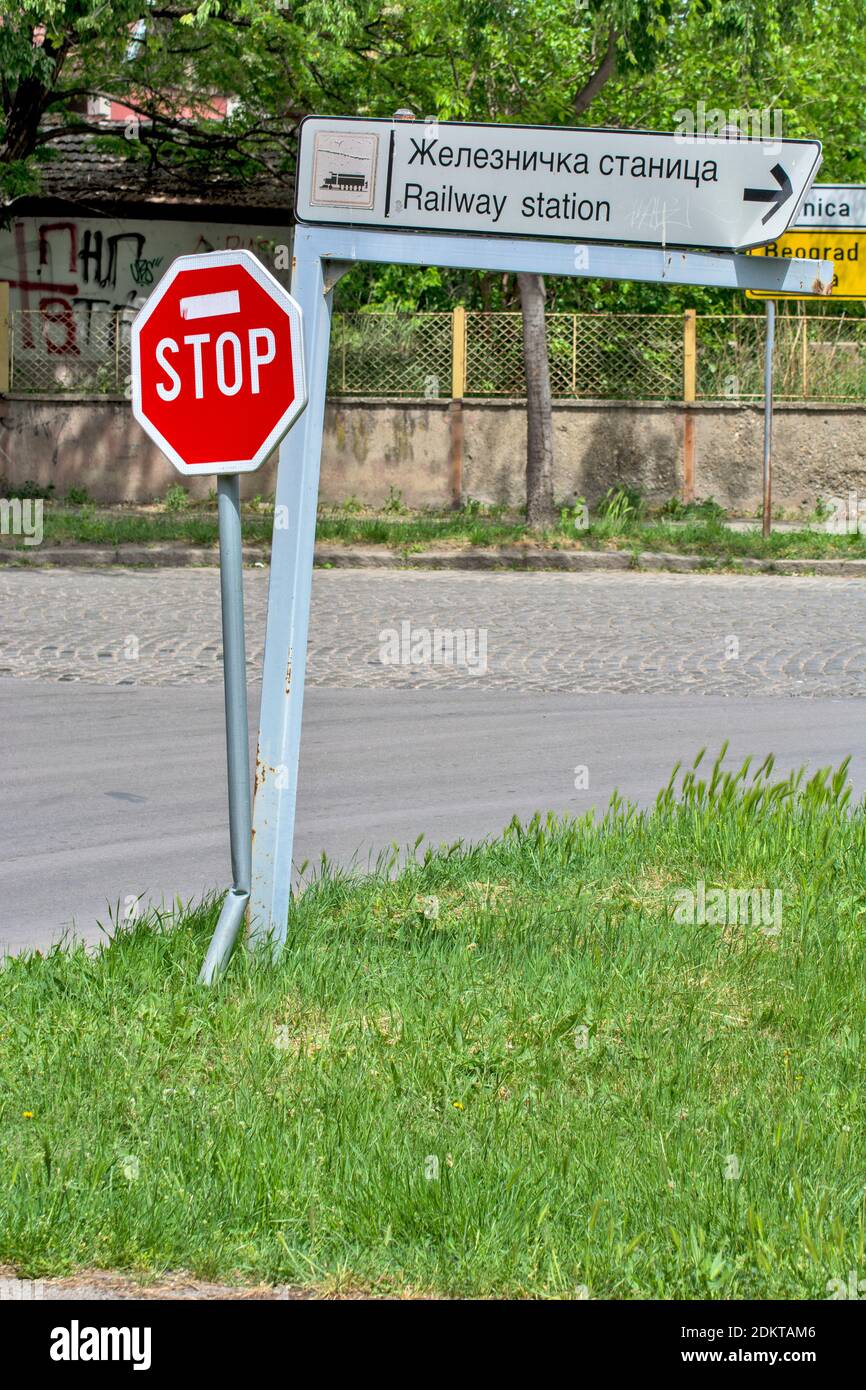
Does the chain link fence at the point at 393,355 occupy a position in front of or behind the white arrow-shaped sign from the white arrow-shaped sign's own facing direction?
behind

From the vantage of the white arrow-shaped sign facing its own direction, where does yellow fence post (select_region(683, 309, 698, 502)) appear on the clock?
The yellow fence post is roughly at 6 o'clock from the white arrow-shaped sign.

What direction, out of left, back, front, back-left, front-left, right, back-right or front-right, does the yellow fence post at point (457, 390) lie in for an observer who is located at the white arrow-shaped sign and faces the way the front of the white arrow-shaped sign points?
back

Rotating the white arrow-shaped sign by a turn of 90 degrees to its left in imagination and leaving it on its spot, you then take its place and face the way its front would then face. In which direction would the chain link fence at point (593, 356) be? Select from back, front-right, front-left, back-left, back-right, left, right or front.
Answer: left

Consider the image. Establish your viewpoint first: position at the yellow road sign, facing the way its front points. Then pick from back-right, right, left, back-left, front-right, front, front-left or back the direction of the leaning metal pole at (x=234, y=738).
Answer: front

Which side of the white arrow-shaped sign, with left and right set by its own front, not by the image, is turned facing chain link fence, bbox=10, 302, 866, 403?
back

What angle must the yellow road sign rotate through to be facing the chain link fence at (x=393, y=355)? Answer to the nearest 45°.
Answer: approximately 135° to its right

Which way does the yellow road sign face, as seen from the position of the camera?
facing the viewer

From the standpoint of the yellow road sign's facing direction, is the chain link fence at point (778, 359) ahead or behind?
behind

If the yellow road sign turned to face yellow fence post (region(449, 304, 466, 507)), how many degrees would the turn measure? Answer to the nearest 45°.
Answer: approximately 135° to its right

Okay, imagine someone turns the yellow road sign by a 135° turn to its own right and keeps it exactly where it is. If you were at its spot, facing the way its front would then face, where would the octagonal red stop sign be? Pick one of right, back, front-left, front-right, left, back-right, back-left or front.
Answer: back-left

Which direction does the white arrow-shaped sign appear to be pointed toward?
toward the camera

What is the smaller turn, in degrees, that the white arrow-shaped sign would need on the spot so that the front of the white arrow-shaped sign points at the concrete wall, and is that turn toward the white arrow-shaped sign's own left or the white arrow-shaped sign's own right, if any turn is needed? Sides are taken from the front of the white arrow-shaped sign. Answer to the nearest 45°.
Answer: approximately 180°

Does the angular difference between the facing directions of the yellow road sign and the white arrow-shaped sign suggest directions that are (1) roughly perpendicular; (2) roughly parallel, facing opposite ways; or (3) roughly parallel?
roughly parallel

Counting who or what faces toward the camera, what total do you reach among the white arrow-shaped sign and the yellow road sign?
2

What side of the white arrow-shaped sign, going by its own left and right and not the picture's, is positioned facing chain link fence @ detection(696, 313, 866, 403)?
back
